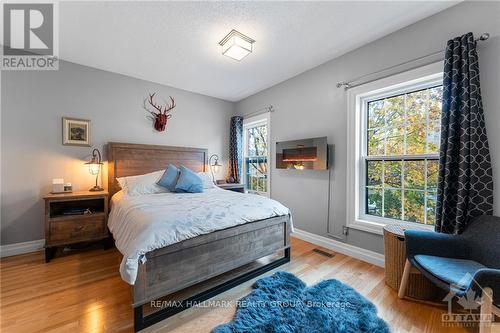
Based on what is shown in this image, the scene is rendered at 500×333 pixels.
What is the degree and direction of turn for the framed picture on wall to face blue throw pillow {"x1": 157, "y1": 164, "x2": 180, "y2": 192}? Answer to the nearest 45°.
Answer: approximately 45° to its left

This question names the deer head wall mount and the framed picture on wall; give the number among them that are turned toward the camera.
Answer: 2

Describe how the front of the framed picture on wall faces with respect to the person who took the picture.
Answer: facing the viewer

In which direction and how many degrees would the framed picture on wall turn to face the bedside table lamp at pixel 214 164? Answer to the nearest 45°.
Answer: approximately 90° to its left

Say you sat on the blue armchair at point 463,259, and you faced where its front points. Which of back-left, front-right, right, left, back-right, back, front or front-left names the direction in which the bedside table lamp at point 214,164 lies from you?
front-right

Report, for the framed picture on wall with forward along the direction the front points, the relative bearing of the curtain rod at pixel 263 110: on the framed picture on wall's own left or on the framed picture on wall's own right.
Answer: on the framed picture on wall's own left

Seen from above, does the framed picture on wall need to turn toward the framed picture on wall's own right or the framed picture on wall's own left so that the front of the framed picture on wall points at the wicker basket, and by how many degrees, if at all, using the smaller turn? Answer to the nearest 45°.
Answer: approximately 45° to the framed picture on wall's own left

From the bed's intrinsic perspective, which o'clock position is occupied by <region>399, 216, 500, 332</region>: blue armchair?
The blue armchair is roughly at 11 o'clock from the bed.

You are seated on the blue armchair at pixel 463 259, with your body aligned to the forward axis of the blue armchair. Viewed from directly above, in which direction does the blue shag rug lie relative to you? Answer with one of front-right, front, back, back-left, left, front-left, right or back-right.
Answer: front

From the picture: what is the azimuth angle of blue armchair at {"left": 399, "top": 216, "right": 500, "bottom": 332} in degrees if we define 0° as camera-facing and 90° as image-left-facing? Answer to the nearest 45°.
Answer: approximately 45°

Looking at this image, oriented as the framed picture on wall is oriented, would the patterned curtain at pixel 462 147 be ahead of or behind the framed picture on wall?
ahead
